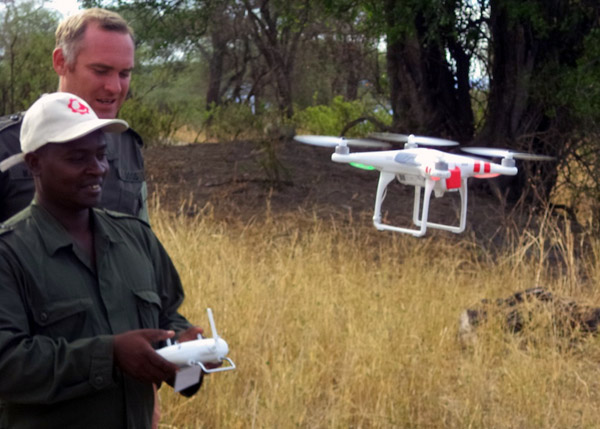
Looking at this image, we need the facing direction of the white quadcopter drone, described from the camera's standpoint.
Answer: facing the viewer and to the right of the viewer

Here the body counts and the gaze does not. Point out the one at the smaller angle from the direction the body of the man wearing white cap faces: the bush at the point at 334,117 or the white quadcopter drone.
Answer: the white quadcopter drone

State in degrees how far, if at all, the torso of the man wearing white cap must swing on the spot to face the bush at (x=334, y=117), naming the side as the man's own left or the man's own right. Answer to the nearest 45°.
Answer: approximately 135° to the man's own left

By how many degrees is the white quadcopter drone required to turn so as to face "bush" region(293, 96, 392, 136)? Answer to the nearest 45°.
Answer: approximately 135° to its left

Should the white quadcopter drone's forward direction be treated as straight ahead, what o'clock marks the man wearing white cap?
The man wearing white cap is roughly at 4 o'clock from the white quadcopter drone.

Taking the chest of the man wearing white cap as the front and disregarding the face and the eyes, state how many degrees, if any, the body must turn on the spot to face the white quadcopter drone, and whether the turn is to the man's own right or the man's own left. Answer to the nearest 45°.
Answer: approximately 45° to the man's own left

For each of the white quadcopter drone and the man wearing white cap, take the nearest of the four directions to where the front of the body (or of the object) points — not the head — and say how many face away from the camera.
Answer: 0

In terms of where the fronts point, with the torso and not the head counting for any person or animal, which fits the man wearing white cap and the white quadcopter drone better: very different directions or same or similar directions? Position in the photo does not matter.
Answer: same or similar directions

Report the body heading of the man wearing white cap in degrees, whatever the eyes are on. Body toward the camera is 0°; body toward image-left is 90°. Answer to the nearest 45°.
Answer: approximately 315°
